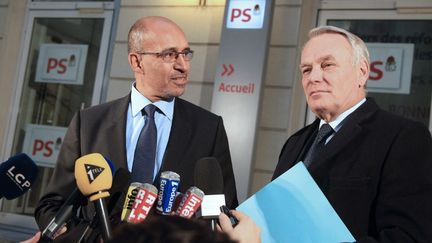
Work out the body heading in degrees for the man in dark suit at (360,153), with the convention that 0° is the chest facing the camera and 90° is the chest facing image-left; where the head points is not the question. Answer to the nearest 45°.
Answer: approximately 45°

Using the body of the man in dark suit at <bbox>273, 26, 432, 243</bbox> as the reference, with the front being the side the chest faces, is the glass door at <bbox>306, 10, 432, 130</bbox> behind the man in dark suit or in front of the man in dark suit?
behind

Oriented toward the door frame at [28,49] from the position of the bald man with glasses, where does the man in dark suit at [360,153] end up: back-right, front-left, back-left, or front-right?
back-right

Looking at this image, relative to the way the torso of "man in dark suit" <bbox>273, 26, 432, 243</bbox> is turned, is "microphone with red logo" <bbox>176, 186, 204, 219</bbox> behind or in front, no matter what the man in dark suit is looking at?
in front

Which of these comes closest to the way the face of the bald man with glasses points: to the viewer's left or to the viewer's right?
to the viewer's right

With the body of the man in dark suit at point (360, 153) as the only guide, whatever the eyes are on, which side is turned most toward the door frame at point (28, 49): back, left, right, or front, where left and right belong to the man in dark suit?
right

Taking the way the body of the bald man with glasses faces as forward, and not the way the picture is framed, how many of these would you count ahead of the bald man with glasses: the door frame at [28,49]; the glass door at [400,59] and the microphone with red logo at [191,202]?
1

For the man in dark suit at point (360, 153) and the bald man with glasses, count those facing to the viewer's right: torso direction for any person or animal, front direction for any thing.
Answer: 0

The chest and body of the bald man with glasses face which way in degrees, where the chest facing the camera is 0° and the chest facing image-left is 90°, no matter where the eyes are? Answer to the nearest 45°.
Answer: approximately 0°

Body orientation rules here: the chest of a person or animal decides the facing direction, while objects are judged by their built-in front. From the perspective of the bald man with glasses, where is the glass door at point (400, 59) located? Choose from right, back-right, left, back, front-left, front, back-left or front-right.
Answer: back-left

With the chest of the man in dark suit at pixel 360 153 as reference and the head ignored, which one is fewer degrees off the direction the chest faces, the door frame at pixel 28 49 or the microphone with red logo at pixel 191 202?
the microphone with red logo

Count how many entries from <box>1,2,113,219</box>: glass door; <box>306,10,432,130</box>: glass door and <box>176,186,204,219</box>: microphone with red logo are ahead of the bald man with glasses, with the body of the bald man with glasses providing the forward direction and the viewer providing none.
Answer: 1

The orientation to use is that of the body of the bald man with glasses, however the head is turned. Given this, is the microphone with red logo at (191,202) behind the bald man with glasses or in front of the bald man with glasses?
in front
